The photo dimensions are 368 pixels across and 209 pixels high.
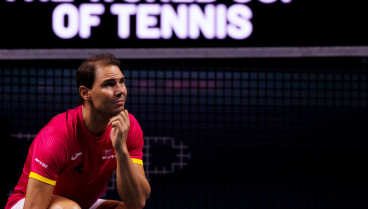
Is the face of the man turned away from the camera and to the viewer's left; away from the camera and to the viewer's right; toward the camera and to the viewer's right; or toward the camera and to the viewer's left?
toward the camera and to the viewer's right

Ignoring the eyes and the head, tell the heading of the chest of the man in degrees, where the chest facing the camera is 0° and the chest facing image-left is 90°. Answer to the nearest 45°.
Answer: approximately 315°

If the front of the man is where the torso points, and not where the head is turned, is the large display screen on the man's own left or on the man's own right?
on the man's own left

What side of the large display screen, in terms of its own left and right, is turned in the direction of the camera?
front

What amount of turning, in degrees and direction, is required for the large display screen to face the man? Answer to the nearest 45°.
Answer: approximately 45° to its right

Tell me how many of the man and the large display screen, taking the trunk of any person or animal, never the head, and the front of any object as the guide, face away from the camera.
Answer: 0
